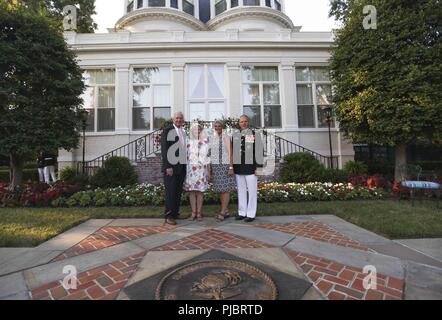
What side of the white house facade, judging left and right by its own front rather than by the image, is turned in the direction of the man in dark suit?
front

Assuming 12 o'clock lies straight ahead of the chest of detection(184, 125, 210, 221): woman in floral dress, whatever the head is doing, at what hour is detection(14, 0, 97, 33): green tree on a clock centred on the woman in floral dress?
The green tree is roughly at 5 o'clock from the woman in floral dress.

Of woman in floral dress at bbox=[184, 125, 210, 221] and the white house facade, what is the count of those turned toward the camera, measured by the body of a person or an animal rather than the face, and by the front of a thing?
2

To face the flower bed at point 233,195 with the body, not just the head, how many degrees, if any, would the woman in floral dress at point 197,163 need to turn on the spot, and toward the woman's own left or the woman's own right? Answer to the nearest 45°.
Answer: approximately 135° to the woman's own left

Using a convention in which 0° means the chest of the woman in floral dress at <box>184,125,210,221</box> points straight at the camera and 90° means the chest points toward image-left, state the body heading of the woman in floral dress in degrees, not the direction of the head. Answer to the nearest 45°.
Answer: approximately 0°

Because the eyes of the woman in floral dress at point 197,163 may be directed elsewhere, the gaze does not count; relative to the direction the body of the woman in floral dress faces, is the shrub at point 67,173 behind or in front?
behind

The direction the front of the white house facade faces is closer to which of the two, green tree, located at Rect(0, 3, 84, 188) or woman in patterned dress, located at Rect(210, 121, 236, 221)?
the woman in patterned dress

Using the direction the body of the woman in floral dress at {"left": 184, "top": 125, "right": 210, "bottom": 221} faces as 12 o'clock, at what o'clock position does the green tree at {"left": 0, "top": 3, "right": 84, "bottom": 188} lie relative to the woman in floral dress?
The green tree is roughly at 4 o'clock from the woman in floral dress.

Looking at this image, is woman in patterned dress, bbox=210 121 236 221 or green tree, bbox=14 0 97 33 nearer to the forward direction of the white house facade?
the woman in patterned dress

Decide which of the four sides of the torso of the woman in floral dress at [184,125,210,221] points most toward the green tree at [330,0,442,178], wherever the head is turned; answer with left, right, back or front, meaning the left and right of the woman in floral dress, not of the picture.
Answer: left

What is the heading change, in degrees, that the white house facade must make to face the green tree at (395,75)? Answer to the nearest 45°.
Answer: approximately 45° to its left
